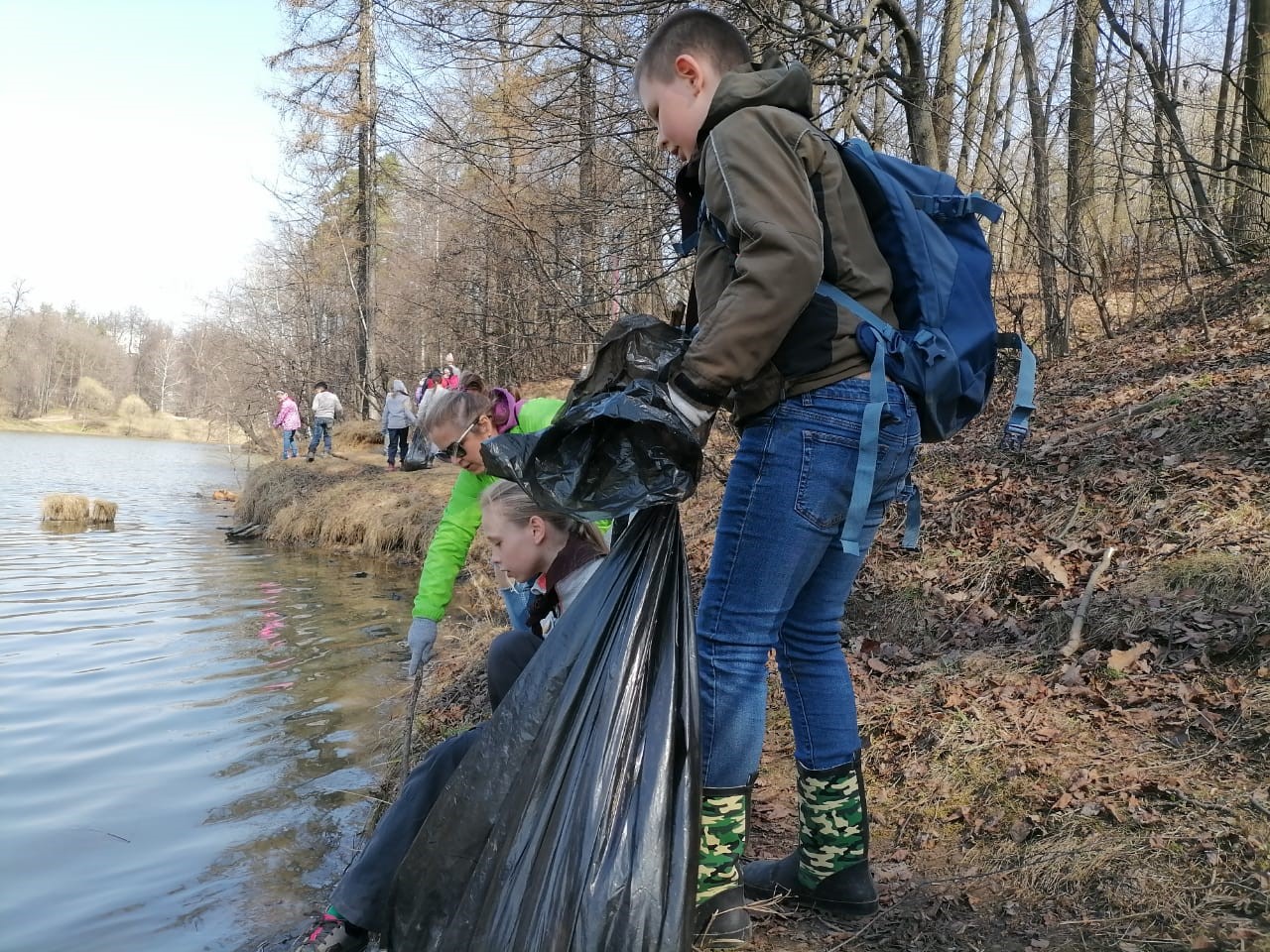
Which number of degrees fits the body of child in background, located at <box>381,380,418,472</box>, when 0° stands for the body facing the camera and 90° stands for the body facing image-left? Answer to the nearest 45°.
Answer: approximately 180°

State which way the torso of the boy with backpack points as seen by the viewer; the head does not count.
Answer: to the viewer's left

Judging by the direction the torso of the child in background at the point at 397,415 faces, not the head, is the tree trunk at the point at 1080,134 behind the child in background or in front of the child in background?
behind

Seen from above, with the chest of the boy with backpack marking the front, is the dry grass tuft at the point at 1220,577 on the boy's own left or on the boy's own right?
on the boy's own right

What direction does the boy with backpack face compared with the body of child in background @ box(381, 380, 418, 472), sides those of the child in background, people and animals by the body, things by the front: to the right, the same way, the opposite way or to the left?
to the left

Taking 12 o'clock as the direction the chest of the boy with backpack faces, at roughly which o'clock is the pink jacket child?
The pink jacket child is roughly at 2 o'clock from the boy with backpack.

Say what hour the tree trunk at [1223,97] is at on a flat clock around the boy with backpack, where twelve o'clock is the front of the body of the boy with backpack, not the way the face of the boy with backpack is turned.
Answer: The tree trunk is roughly at 4 o'clock from the boy with backpack.

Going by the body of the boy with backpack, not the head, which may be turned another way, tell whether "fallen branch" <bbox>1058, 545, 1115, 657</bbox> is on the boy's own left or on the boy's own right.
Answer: on the boy's own right

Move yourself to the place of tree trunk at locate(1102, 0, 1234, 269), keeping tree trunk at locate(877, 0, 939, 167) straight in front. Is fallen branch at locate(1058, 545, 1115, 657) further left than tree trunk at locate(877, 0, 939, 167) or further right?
left

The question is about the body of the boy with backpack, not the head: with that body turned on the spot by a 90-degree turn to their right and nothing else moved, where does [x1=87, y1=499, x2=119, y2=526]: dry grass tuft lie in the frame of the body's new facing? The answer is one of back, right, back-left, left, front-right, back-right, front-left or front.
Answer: front-left

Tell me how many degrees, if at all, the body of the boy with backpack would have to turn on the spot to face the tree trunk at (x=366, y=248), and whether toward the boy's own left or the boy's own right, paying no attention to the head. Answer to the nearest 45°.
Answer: approximately 45° to the boy's own right

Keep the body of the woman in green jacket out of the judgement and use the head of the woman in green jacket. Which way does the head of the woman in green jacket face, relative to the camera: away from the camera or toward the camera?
toward the camera

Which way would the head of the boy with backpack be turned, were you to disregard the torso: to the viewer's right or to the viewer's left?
to the viewer's left
